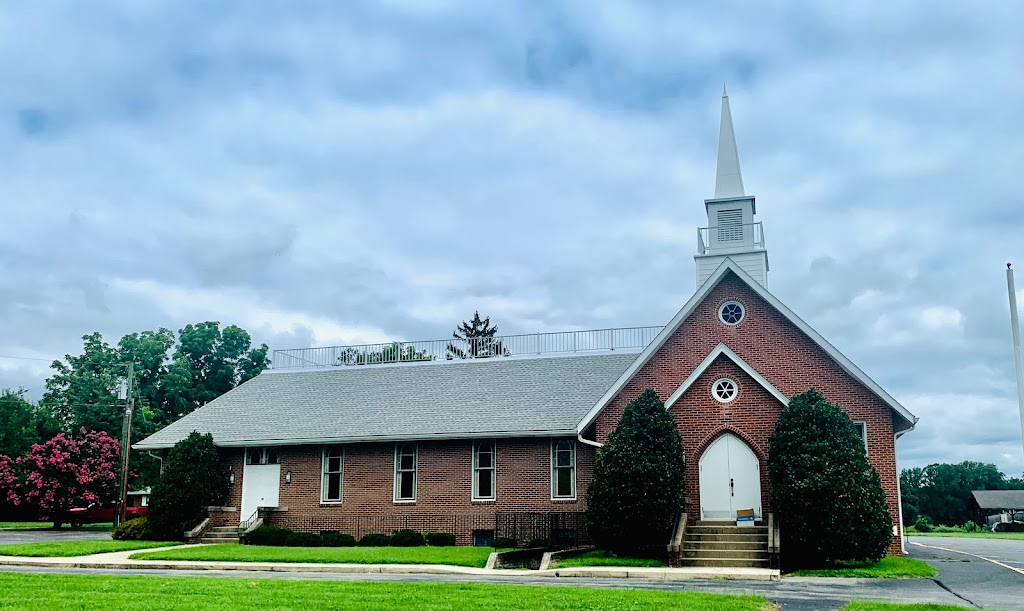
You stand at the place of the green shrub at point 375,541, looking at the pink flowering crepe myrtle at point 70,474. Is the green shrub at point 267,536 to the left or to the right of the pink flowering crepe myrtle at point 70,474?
left

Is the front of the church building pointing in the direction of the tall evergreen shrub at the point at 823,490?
yes

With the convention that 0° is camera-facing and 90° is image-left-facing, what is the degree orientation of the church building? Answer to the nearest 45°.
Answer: approximately 315°

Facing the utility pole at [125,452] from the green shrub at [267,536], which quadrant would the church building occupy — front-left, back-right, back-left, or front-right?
back-right

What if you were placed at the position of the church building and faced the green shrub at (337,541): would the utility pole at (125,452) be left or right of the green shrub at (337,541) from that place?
right

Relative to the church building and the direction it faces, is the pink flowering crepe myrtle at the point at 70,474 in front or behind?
behind
